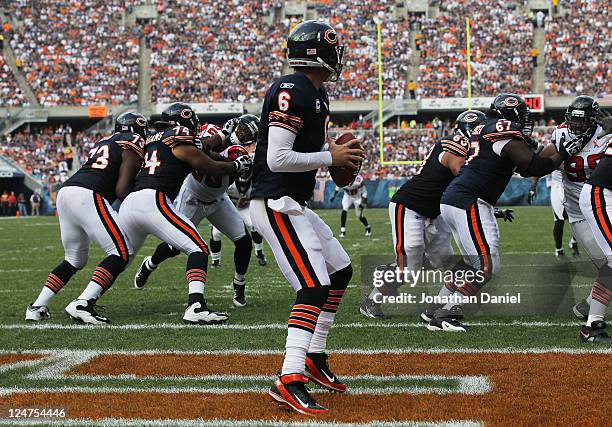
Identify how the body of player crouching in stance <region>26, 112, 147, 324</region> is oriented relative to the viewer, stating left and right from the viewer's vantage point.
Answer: facing away from the viewer and to the right of the viewer

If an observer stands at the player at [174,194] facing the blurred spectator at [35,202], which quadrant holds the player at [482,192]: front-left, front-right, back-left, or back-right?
back-right

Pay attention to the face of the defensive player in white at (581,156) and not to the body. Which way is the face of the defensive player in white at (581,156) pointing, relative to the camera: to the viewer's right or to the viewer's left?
to the viewer's left

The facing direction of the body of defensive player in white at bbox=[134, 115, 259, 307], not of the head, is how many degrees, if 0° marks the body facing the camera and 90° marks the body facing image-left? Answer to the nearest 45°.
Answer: approximately 315°

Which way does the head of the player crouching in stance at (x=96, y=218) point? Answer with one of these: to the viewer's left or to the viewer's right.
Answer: to the viewer's right

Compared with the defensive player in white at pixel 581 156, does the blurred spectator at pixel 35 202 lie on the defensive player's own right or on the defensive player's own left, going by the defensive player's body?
on the defensive player's own right

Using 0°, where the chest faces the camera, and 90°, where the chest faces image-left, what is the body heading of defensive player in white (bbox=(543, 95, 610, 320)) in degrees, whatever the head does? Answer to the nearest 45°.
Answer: approximately 45°

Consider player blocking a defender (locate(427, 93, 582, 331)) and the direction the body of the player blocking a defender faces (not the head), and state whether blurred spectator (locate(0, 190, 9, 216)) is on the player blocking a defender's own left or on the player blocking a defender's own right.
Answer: on the player blocking a defender's own left
